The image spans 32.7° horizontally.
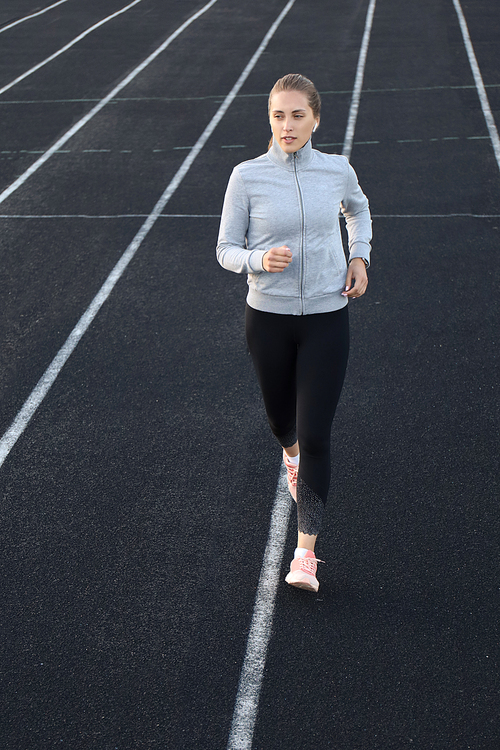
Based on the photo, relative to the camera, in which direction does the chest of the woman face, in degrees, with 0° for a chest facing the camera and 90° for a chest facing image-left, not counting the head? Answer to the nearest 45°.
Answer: approximately 0°
